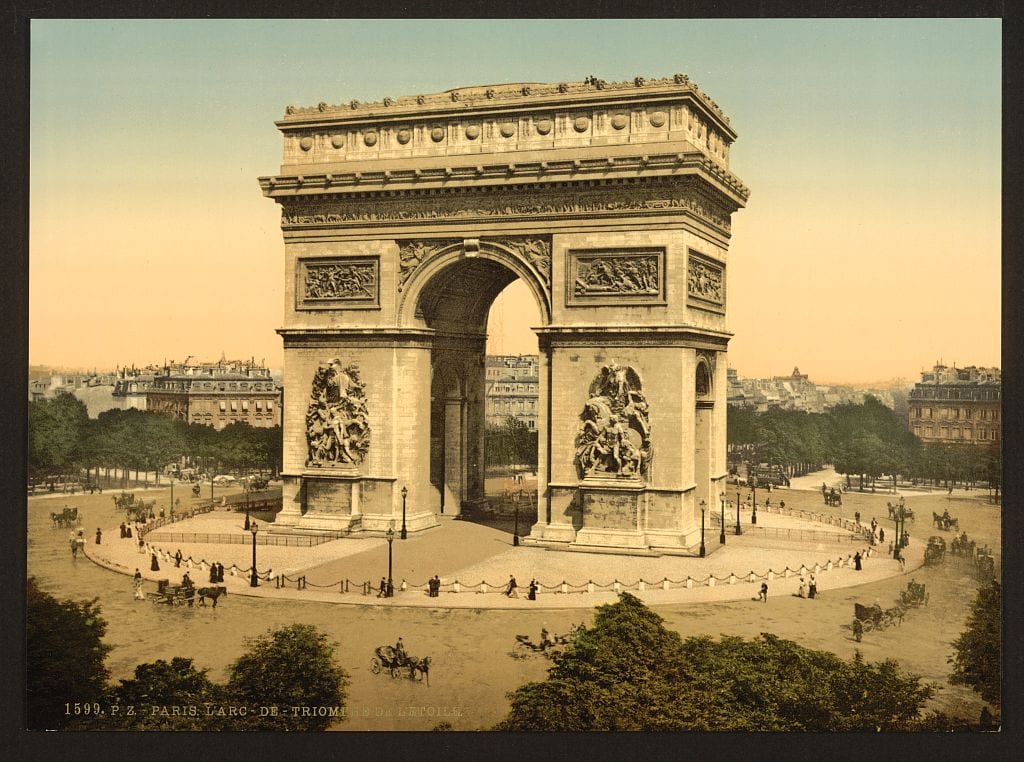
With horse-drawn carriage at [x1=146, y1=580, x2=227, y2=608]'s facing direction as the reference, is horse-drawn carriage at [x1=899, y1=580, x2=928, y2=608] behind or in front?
in front

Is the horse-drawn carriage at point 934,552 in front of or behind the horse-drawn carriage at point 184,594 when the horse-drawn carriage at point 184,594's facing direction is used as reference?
in front

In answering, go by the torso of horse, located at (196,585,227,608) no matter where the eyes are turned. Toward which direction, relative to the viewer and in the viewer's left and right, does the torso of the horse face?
facing to the right of the viewer

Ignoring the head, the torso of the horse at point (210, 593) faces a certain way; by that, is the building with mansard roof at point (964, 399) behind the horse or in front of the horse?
in front

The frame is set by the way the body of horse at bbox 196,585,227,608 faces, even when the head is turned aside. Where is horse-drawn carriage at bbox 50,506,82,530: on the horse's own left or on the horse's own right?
on the horse's own left

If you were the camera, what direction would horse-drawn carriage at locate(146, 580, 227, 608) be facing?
facing to the right of the viewer

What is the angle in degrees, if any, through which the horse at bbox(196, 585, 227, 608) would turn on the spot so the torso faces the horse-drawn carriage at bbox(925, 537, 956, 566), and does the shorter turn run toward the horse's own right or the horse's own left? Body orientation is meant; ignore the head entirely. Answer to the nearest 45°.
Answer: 0° — it already faces it

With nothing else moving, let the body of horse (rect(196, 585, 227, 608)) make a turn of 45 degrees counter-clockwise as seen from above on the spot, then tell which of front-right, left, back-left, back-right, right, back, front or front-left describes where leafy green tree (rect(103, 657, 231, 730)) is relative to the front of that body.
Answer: back-right

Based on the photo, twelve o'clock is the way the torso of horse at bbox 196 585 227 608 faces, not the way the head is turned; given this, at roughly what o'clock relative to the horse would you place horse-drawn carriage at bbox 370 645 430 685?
The horse-drawn carriage is roughly at 2 o'clock from the horse.
